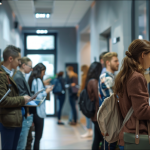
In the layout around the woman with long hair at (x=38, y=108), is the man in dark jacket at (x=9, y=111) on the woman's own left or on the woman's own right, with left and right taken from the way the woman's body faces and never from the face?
on the woman's own right

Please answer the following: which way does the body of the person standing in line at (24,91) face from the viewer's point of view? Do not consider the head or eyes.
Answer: to the viewer's right

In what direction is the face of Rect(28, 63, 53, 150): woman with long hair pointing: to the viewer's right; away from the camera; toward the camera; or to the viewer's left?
to the viewer's right

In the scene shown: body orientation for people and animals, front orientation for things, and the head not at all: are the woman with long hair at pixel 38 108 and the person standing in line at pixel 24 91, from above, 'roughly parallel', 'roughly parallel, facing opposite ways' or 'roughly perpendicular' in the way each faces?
roughly parallel

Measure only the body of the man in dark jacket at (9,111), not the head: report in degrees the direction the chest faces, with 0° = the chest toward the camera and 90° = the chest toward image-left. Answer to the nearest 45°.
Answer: approximately 270°

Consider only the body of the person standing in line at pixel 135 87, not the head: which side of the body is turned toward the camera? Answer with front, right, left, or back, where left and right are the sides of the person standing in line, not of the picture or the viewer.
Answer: right

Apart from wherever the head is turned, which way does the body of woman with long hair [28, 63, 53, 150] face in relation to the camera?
to the viewer's right

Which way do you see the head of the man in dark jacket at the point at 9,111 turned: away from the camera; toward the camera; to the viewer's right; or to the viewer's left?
to the viewer's right

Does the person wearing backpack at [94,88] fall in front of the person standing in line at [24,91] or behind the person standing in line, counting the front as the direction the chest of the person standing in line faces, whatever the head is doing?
in front
